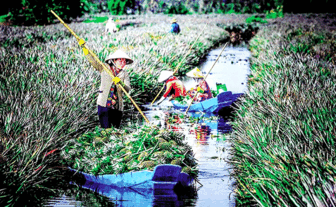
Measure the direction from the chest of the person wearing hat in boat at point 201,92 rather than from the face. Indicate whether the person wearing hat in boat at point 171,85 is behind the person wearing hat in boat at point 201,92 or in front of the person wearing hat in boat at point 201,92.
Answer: in front

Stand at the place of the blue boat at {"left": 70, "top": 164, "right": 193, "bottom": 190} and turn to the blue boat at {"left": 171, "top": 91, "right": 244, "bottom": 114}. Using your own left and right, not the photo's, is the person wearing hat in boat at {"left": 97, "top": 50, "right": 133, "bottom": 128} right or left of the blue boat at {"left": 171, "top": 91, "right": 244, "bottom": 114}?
left

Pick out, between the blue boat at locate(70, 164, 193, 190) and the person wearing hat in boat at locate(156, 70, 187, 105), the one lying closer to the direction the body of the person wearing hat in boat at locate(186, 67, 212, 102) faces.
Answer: the person wearing hat in boat

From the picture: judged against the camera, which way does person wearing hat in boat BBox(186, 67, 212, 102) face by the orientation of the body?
to the viewer's left
